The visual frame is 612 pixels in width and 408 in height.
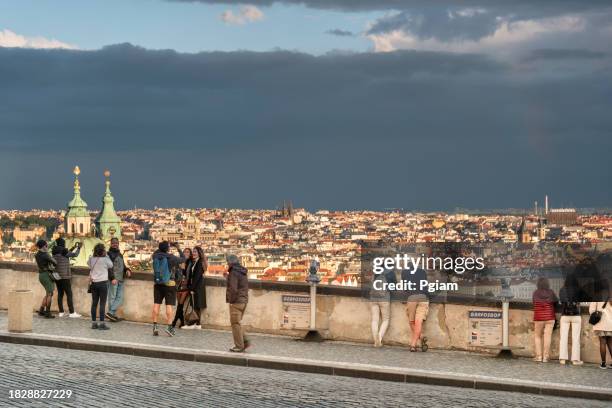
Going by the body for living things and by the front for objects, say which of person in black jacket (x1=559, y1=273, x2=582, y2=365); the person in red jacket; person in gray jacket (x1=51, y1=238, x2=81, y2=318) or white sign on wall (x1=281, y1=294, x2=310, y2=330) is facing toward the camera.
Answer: the white sign on wall

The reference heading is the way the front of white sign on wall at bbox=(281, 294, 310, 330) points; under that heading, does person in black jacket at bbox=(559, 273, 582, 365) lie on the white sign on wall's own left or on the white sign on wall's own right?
on the white sign on wall's own left

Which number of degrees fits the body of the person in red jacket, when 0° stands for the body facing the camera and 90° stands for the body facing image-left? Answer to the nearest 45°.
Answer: approximately 180°

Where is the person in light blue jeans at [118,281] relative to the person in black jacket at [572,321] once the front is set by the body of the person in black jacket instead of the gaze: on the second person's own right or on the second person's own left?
on the second person's own left

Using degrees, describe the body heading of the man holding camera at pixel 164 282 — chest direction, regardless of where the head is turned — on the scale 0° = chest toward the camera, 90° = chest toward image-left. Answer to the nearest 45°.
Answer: approximately 225°

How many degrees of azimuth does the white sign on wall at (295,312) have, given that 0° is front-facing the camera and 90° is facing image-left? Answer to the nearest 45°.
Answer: approximately 0°

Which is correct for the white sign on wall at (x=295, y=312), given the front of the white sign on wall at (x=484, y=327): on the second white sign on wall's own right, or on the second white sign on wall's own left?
on the second white sign on wall's own right

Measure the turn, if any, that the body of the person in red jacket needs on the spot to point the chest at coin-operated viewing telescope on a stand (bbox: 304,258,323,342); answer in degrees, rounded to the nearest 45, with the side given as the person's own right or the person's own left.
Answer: approximately 90° to the person's own left

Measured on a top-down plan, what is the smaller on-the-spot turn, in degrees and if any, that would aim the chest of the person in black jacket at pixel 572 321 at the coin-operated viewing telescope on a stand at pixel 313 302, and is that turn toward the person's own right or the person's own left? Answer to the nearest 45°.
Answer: approximately 90° to the person's own left

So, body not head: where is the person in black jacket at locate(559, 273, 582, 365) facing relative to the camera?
away from the camera
